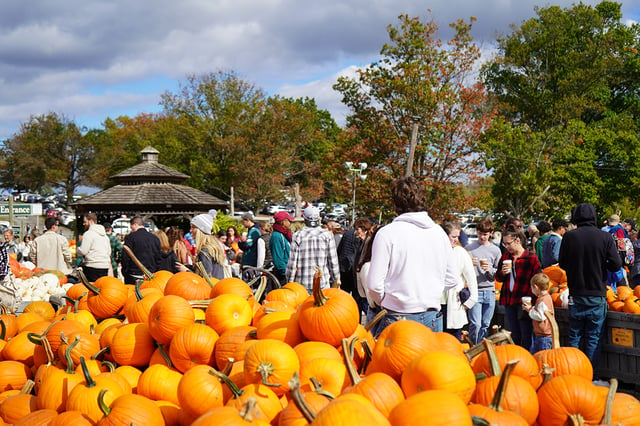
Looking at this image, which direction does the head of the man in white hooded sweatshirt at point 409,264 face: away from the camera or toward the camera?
away from the camera

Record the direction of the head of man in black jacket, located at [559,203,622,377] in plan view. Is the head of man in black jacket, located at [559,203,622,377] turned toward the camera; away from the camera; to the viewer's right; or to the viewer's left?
away from the camera

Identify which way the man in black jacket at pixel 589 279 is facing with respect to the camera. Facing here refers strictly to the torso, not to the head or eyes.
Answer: away from the camera

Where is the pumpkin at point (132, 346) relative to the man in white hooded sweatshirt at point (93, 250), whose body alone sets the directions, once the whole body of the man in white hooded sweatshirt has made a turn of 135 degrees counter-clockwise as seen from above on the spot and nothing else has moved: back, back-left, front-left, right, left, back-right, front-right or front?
front

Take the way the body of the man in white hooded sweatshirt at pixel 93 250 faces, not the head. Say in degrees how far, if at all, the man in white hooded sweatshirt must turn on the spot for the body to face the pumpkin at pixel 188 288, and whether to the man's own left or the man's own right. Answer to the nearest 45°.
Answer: approximately 135° to the man's own left

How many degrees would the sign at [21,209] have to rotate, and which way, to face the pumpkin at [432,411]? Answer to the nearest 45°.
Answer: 0° — it already faces it

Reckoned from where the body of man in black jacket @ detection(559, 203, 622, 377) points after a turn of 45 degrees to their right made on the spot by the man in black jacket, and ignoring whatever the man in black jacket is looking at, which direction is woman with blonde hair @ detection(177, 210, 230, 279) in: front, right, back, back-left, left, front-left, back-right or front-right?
back-left

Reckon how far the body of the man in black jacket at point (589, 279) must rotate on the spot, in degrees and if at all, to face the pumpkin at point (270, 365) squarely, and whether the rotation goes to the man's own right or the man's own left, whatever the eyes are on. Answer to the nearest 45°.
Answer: approximately 180°

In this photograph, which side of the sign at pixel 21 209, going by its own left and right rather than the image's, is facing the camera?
front

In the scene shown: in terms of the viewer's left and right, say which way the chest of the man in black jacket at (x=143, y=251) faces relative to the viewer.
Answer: facing away from the viewer and to the left of the viewer

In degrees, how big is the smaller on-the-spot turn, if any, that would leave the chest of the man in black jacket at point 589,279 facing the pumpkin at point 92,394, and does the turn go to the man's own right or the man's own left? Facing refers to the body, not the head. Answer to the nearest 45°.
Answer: approximately 135° to the man's own left

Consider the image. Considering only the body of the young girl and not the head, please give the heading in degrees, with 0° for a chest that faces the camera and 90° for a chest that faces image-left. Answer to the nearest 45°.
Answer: approximately 90°

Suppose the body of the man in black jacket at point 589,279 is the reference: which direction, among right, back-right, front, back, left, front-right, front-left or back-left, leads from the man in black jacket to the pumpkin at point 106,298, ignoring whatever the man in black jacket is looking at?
back-left

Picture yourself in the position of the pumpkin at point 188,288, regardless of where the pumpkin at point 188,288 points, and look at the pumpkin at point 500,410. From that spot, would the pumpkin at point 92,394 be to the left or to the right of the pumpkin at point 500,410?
right
